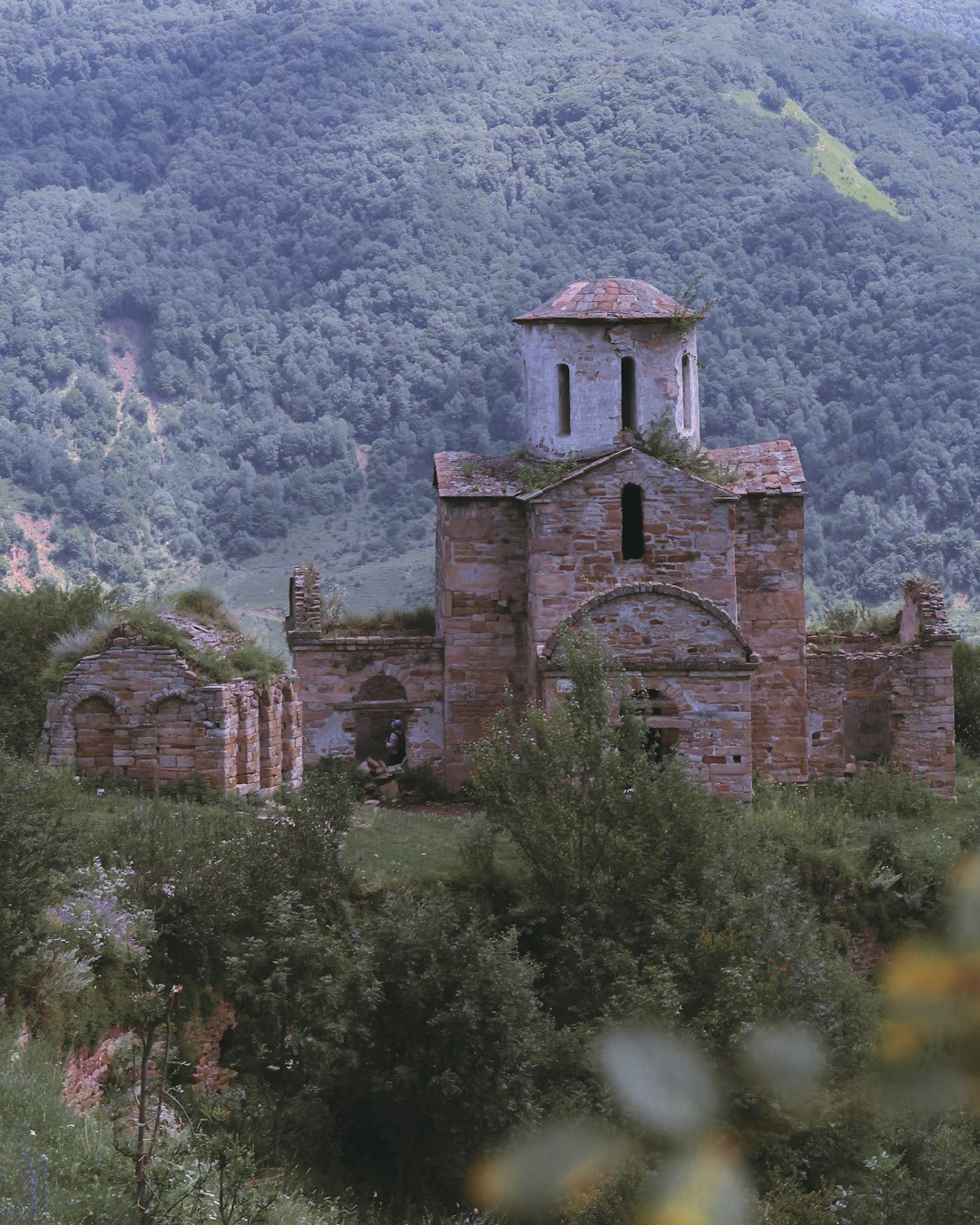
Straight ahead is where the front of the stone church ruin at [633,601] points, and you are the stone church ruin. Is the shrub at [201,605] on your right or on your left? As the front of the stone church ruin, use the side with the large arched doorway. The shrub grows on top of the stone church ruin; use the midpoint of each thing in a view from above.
on your right

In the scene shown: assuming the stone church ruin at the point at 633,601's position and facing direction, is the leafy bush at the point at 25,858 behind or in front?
in front

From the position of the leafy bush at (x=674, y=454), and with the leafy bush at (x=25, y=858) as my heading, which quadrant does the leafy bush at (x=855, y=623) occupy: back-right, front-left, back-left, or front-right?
back-left

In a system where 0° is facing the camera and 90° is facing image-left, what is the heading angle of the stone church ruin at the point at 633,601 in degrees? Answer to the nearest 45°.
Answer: approximately 0°
